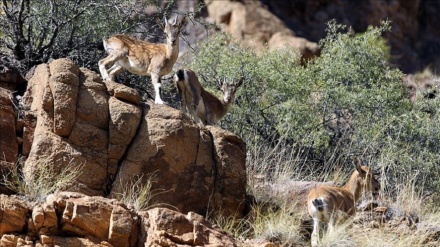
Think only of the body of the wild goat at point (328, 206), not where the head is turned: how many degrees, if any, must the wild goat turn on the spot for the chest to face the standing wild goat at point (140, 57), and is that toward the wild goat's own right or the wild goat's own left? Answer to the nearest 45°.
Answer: approximately 135° to the wild goat's own left

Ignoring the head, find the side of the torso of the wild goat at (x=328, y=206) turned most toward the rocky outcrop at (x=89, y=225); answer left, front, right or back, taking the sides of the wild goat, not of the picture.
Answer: back

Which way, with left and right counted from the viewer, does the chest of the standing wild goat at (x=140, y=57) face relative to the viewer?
facing to the right of the viewer

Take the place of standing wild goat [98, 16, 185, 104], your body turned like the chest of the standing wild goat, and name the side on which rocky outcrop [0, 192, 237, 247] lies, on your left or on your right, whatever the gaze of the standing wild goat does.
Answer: on your right

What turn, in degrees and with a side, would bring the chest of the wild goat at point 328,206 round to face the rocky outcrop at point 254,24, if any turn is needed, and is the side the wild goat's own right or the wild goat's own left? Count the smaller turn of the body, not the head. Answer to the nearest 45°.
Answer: approximately 45° to the wild goat's own left

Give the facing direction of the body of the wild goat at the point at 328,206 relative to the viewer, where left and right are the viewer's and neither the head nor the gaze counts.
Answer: facing away from the viewer and to the right of the viewer

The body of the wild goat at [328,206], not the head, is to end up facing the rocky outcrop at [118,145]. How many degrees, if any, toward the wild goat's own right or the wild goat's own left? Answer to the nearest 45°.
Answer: approximately 180°

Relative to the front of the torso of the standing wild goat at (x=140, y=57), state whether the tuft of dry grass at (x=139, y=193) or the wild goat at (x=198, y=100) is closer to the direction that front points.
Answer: the wild goat
